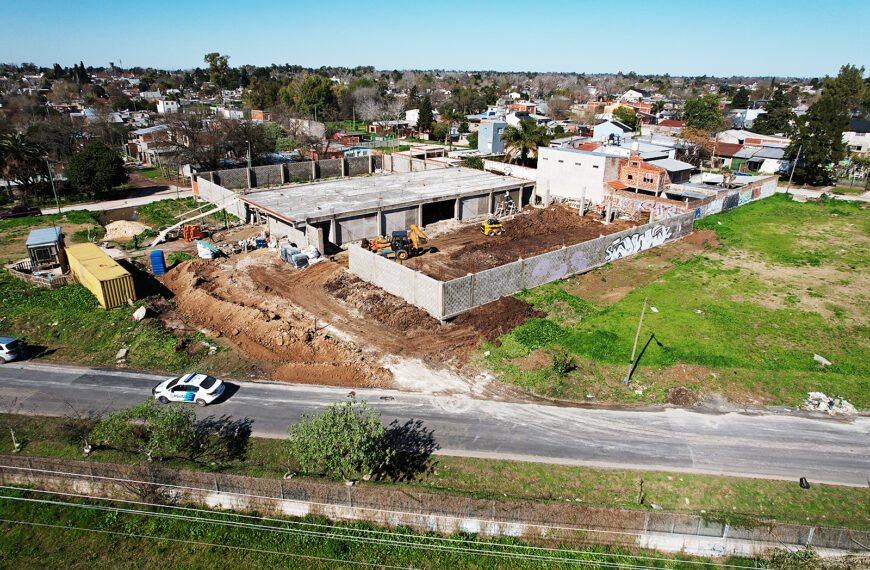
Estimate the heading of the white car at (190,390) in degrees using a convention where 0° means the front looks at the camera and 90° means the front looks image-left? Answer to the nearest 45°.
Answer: approximately 135°

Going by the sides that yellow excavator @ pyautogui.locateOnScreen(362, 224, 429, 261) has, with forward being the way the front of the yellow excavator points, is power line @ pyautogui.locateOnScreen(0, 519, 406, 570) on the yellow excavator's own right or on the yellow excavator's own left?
on the yellow excavator's own left

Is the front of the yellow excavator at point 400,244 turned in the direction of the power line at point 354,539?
no

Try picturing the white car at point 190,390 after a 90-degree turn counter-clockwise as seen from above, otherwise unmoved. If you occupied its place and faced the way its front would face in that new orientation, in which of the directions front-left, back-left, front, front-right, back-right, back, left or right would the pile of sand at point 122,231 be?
back-right

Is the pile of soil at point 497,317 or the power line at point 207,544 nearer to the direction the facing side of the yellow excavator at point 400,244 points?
the power line

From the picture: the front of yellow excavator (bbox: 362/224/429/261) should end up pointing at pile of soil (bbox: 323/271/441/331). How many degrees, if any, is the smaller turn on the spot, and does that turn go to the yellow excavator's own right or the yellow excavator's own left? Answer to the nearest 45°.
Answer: approximately 90° to the yellow excavator's own left

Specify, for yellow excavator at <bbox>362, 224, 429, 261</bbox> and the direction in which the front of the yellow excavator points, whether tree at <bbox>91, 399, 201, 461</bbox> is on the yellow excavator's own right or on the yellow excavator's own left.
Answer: on the yellow excavator's own left

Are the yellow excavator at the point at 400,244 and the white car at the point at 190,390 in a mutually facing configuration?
no

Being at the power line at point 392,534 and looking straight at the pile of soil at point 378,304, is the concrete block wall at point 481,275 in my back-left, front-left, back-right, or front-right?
front-right

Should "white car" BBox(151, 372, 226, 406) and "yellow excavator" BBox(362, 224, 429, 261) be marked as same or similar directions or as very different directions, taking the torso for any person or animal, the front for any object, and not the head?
same or similar directions

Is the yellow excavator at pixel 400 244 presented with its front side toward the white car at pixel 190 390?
no

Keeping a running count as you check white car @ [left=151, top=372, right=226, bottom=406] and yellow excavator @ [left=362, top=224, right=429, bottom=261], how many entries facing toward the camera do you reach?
0

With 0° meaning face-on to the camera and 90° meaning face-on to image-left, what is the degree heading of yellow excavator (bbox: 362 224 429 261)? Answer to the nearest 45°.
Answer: approximately 90°

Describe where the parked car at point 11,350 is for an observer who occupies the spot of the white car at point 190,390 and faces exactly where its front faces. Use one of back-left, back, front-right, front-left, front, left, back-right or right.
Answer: front

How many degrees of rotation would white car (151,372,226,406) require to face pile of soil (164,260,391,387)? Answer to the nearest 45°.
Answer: approximately 90° to its right

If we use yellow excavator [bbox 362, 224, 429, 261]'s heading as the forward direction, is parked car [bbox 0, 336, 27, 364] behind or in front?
in front

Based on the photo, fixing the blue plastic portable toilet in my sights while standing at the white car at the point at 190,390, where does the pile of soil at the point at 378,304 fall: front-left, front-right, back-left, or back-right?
front-right

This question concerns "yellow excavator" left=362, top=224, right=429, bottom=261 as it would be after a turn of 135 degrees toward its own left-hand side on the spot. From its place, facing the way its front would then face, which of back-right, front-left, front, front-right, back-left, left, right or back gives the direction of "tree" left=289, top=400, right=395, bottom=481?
front-right

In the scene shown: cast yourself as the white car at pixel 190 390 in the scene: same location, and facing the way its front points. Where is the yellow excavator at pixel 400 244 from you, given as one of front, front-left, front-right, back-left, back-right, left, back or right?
right

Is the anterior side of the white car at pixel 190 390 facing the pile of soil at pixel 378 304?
no
